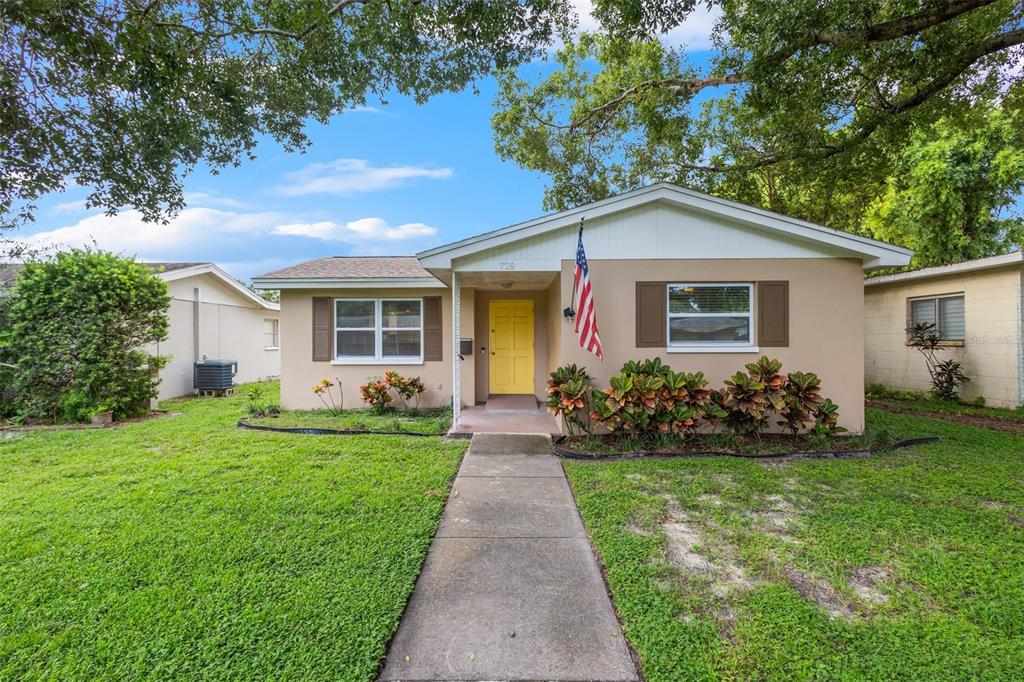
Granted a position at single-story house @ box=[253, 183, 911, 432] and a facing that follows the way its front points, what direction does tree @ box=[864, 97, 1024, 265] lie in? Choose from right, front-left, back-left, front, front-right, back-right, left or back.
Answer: back-left

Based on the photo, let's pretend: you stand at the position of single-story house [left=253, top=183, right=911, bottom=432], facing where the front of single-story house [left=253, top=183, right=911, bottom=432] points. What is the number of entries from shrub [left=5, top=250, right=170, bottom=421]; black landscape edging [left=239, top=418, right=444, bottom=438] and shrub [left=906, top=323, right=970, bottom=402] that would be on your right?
2

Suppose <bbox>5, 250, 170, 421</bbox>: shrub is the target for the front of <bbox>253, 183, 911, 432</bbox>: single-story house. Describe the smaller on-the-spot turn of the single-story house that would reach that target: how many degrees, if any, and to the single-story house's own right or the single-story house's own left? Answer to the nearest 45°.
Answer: approximately 90° to the single-story house's own right

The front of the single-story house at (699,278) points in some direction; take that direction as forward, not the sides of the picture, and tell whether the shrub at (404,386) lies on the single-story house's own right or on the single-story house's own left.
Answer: on the single-story house's own right

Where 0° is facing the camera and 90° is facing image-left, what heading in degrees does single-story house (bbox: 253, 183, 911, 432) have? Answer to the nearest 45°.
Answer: approximately 0°

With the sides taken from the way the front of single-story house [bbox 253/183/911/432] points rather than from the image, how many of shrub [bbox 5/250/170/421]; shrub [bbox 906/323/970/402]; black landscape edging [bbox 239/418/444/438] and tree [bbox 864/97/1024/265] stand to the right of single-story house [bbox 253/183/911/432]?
2
